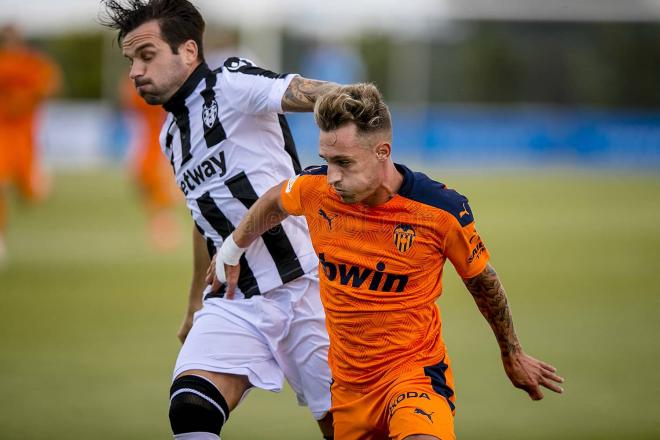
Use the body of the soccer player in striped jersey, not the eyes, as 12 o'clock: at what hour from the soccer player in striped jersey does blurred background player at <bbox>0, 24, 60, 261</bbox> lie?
The blurred background player is roughly at 4 o'clock from the soccer player in striped jersey.

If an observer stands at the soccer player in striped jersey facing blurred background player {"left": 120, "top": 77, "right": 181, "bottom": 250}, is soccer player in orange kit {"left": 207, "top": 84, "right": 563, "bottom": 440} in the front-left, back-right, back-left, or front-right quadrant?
back-right

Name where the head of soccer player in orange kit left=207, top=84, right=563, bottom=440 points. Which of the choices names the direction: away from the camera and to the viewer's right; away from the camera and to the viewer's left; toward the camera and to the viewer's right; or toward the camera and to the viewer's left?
toward the camera and to the viewer's left

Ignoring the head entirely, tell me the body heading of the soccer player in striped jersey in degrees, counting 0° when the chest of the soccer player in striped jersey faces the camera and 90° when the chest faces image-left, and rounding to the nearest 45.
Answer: approximately 45°

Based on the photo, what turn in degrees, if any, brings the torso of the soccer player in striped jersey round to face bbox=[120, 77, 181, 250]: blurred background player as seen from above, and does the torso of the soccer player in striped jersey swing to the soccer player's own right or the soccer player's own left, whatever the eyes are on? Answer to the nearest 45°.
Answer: approximately 135° to the soccer player's own right

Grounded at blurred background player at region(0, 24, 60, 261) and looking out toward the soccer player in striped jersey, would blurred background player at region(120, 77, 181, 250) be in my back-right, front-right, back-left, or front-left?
front-left

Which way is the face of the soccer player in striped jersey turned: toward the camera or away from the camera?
toward the camera
